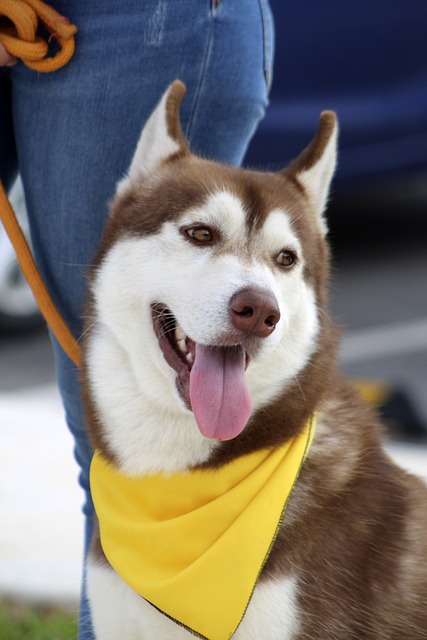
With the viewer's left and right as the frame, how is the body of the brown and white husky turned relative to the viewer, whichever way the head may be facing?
facing the viewer and to the left of the viewer
